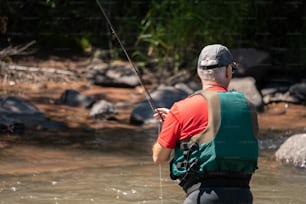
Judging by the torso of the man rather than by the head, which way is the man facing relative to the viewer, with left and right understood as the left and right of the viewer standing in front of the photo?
facing away from the viewer and to the left of the viewer

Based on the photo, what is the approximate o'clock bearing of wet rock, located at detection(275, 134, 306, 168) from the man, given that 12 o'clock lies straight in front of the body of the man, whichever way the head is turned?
The wet rock is roughly at 2 o'clock from the man.

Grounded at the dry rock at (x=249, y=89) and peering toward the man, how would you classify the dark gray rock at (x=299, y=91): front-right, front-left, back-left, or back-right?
back-left

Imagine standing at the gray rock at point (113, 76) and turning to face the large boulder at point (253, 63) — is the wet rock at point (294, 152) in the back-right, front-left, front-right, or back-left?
front-right

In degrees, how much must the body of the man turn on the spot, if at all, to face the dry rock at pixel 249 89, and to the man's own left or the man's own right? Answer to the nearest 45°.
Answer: approximately 45° to the man's own right

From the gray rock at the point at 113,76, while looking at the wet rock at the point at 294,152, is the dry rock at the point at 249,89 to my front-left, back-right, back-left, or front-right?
front-left

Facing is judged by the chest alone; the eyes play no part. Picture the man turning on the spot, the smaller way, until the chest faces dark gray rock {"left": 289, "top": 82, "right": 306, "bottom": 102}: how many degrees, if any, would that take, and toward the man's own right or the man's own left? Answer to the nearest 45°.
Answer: approximately 45° to the man's own right

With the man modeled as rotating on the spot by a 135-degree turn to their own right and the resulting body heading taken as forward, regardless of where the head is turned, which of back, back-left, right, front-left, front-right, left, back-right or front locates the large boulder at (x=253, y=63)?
left

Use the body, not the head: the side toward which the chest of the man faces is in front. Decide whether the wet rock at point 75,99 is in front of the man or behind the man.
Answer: in front

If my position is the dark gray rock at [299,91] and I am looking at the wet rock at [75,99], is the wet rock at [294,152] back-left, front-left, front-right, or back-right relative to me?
front-left
